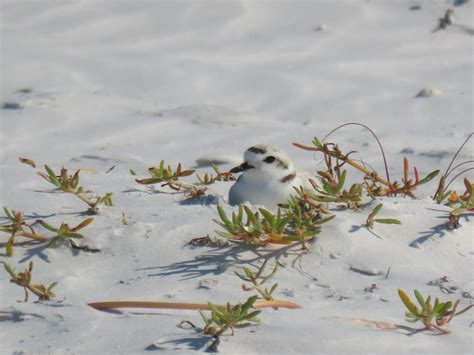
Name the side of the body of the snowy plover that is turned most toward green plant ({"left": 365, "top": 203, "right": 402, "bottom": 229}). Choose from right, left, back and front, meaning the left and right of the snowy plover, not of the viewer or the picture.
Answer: left

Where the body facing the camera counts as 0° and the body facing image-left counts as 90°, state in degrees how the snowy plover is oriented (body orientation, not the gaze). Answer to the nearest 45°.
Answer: approximately 45°

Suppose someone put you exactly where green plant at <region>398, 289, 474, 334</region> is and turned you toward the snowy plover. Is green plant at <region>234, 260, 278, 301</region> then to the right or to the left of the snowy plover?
left

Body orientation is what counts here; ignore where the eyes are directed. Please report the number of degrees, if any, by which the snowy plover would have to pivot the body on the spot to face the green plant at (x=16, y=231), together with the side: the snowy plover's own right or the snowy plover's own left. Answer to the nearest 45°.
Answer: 0° — it already faces it

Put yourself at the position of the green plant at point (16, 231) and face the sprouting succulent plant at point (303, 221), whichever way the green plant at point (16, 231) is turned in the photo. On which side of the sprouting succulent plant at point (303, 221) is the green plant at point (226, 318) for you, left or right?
right

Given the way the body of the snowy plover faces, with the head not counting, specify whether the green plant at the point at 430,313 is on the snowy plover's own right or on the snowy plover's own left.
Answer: on the snowy plover's own left
